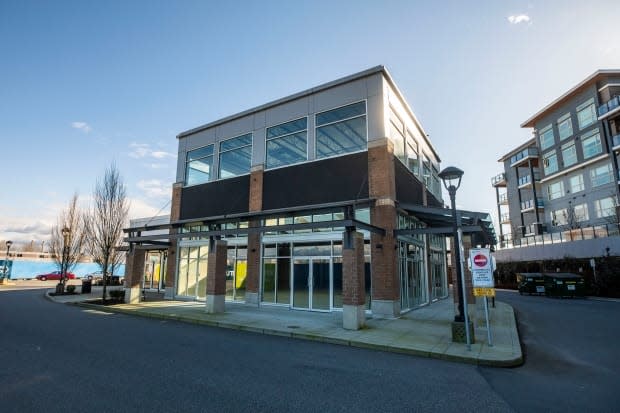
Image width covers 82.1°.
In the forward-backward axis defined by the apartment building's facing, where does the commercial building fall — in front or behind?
in front

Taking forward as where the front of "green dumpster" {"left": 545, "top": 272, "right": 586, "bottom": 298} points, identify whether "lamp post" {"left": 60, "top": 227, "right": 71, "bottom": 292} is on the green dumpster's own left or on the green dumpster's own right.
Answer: on the green dumpster's own right

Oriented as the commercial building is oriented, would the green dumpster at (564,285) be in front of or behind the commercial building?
behind

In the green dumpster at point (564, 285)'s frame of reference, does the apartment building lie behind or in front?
behind

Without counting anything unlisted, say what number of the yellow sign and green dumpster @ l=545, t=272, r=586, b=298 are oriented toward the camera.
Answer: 2

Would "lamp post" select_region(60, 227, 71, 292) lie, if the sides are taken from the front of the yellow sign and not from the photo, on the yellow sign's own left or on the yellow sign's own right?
on the yellow sign's own right

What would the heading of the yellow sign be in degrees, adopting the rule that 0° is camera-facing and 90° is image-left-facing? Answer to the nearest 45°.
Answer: approximately 0°

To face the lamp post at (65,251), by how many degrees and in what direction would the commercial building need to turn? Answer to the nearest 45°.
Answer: approximately 90° to its right

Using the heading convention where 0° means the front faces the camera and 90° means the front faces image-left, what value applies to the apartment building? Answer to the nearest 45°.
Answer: approximately 45°

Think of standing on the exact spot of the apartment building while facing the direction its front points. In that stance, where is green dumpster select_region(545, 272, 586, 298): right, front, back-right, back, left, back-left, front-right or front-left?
front-left

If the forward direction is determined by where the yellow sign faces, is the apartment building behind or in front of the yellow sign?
behind

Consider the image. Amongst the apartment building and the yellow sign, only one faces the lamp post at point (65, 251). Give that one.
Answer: the apartment building
